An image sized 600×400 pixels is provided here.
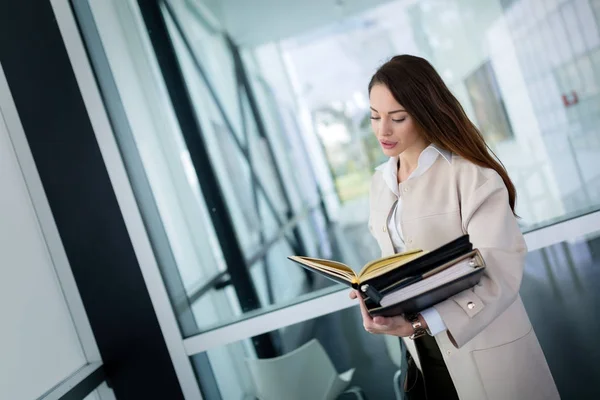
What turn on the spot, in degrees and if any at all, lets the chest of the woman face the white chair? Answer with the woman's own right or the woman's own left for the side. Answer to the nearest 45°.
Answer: approximately 90° to the woman's own right

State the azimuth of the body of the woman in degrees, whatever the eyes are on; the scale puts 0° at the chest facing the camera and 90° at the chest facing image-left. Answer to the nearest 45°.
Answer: approximately 45°
